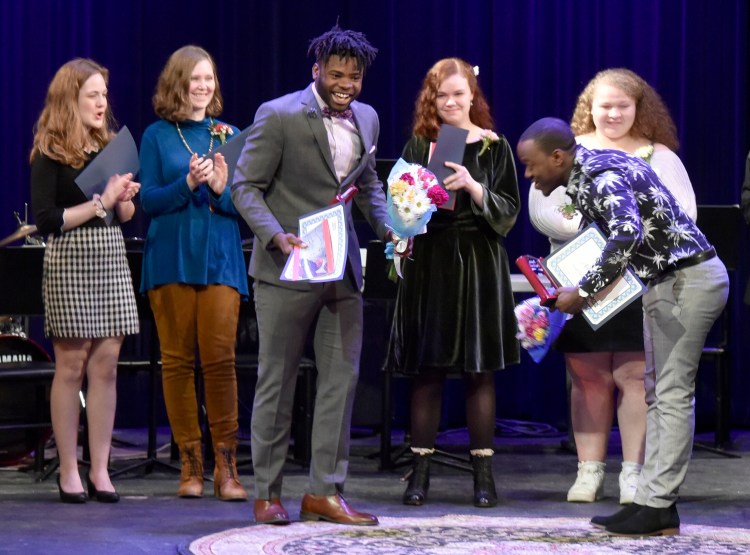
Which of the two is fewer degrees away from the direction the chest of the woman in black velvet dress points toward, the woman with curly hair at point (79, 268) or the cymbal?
the woman with curly hair

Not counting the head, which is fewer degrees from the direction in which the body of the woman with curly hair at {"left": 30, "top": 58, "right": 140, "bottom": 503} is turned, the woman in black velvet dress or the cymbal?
the woman in black velvet dress

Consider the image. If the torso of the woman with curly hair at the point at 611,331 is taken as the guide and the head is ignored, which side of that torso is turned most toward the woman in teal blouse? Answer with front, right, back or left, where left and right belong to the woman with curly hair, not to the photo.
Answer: right

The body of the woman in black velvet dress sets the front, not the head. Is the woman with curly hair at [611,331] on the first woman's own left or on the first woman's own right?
on the first woman's own left

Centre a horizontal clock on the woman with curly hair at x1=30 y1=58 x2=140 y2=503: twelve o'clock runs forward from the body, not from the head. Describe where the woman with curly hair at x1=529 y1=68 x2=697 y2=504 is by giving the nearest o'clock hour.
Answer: the woman with curly hair at x1=529 y1=68 x2=697 y2=504 is roughly at 11 o'clock from the woman with curly hair at x1=30 y1=58 x2=140 y2=503.

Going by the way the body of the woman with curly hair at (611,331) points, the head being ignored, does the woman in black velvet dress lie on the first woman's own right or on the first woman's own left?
on the first woman's own right

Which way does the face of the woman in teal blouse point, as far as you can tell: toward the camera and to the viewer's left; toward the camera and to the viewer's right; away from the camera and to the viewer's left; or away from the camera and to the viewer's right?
toward the camera and to the viewer's right

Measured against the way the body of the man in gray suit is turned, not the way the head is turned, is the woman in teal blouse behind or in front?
behind

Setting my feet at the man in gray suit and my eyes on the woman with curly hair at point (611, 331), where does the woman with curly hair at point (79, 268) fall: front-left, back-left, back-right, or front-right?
back-left

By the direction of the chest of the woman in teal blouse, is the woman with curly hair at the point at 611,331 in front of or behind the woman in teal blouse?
in front

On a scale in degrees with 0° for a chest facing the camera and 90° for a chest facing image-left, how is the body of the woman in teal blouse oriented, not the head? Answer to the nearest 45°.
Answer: approximately 315°

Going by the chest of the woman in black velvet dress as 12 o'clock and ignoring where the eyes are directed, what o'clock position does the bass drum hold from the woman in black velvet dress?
The bass drum is roughly at 4 o'clock from the woman in black velvet dress.
